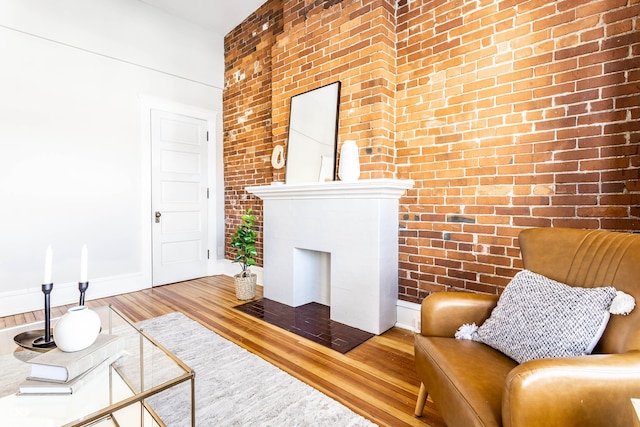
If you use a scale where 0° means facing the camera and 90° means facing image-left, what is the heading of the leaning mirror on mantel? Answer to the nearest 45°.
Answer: approximately 45°

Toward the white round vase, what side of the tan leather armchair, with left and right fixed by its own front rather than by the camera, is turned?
front

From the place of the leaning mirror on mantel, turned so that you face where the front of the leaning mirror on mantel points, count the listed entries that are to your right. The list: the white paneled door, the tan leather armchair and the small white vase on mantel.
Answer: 1

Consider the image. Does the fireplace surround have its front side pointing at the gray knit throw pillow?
no

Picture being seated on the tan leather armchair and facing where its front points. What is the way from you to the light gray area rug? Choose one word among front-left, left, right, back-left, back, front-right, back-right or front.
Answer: front-right

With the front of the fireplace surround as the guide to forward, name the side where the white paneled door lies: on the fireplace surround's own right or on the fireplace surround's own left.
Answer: on the fireplace surround's own right

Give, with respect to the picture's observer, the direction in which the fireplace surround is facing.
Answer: facing the viewer and to the left of the viewer

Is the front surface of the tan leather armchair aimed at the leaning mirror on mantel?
no

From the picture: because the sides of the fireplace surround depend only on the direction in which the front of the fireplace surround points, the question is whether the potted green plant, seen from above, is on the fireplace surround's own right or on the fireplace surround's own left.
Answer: on the fireplace surround's own right

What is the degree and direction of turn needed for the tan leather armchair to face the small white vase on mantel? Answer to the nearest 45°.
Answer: approximately 90° to its right

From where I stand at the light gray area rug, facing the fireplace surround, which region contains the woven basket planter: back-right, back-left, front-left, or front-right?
front-left

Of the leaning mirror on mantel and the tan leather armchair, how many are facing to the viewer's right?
0

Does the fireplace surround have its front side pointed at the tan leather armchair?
no

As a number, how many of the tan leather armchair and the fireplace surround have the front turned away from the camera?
0
